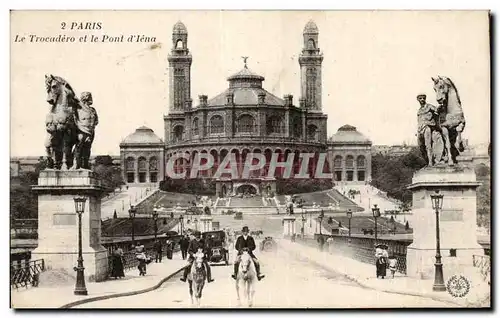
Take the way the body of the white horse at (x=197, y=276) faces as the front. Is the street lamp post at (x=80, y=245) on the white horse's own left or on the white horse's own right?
on the white horse's own right

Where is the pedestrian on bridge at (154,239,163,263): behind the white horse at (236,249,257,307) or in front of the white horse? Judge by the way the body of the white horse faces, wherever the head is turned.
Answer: behind

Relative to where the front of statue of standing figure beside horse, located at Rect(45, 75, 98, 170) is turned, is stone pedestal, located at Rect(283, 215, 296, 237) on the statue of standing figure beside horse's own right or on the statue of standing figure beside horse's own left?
on the statue of standing figure beside horse's own left

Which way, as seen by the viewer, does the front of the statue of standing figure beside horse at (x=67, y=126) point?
toward the camera

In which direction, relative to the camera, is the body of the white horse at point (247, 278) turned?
toward the camera

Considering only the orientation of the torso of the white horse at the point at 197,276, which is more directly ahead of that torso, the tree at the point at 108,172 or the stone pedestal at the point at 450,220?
the stone pedestal

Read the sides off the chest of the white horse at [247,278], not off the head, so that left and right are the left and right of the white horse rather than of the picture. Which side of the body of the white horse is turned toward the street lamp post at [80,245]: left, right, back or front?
right

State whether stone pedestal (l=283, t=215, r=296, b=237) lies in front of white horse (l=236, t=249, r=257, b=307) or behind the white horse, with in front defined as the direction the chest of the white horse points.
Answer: behind

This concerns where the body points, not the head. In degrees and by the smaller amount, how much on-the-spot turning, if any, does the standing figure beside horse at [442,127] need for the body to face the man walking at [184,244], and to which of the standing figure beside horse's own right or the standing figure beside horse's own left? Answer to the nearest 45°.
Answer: approximately 90° to the standing figure beside horse's own right
